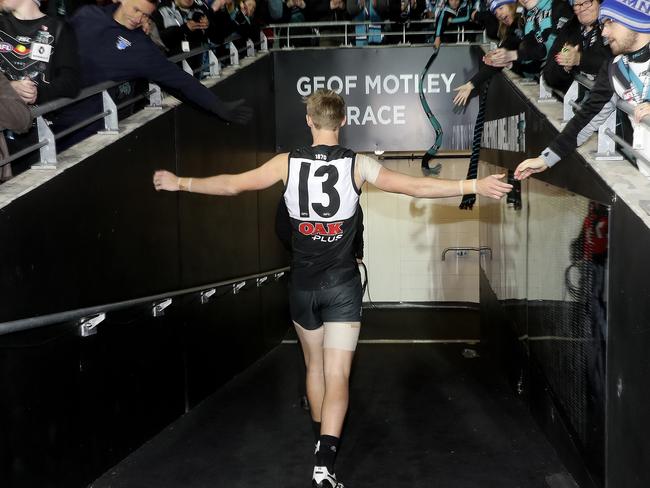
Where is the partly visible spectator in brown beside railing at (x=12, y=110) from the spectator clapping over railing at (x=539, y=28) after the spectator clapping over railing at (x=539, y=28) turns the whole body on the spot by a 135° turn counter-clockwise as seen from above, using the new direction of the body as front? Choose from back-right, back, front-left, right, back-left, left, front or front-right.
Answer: back-right

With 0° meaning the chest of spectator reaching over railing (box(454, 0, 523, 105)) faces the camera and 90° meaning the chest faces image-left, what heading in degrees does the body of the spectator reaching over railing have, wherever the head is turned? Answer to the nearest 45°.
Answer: approximately 45°

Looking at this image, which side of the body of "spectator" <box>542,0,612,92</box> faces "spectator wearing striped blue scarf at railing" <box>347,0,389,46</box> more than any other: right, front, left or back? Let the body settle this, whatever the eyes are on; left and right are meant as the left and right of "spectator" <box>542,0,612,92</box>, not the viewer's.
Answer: right

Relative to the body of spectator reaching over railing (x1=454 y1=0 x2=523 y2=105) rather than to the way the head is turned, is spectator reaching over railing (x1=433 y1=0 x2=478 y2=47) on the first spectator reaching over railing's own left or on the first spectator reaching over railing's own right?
on the first spectator reaching over railing's own right

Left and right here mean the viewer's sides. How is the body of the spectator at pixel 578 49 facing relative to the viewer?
facing the viewer and to the left of the viewer

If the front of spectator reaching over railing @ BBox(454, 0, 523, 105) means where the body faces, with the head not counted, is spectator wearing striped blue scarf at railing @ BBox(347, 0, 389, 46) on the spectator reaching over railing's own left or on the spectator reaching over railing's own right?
on the spectator reaching over railing's own right

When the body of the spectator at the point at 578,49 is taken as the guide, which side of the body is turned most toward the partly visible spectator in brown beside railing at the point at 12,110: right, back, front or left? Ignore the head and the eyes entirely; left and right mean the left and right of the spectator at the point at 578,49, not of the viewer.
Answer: front
